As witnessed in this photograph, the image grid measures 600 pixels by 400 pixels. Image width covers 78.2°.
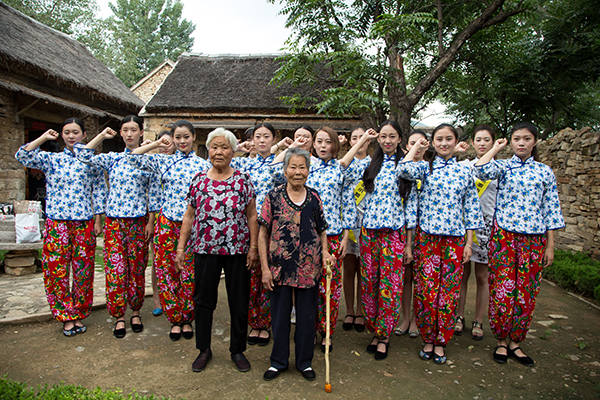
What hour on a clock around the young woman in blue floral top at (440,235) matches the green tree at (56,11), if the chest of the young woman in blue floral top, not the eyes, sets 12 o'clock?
The green tree is roughly at 4 o'clock from the young woman in blue floral top.

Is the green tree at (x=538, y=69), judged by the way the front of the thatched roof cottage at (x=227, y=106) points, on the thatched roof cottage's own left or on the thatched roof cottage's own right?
on the thatched roof cottage's own left

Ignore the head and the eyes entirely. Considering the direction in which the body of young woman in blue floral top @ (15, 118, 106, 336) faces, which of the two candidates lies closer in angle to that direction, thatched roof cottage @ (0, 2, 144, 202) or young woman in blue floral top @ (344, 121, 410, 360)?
the young woman in blue floral top

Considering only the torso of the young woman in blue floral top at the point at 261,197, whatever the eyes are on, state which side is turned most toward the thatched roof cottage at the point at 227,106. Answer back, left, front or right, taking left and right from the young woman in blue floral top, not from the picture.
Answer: back

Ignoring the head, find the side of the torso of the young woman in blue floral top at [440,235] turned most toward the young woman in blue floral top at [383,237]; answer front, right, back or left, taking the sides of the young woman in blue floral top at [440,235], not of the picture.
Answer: right

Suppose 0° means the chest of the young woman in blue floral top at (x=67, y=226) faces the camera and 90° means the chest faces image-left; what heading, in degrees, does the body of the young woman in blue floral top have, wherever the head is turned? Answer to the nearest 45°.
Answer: approximately 0°

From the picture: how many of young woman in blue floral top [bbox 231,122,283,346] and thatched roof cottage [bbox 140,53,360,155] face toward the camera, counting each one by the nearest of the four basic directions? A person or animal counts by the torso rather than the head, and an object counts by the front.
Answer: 2

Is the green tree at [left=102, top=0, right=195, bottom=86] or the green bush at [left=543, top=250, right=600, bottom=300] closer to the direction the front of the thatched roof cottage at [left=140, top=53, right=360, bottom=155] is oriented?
the green bush
